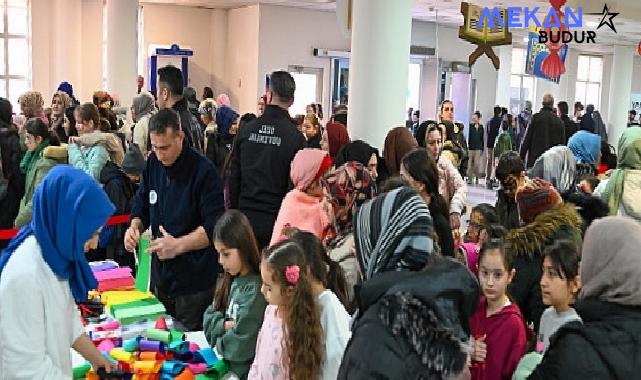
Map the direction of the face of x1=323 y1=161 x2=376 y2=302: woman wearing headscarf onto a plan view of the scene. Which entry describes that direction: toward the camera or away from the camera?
away from the camera

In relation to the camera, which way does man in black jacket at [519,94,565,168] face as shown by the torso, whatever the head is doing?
away from the camera

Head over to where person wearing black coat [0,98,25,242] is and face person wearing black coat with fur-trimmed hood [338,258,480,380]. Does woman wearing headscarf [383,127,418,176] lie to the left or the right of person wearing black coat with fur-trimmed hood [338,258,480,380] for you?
left

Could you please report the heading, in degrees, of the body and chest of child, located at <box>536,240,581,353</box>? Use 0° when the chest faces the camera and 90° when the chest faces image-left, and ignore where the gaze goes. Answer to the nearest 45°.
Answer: approximately 45°

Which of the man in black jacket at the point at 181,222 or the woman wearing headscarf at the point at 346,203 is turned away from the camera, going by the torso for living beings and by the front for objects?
the woman wearing headscarf

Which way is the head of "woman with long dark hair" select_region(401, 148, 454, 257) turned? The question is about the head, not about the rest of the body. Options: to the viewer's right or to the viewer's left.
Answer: to the viewer's left

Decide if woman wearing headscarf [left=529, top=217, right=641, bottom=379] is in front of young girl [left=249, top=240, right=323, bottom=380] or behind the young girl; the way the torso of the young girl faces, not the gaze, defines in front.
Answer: behind

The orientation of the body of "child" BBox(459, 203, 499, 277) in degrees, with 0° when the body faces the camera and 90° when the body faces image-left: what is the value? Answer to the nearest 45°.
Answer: approximately 45°

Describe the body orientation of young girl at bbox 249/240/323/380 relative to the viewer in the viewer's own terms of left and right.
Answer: facing to the left of the viewer

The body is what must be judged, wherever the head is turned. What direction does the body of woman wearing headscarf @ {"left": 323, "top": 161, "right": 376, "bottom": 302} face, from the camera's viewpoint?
away from the camera

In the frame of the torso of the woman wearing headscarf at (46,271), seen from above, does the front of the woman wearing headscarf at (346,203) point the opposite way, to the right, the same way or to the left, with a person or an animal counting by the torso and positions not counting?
to the left

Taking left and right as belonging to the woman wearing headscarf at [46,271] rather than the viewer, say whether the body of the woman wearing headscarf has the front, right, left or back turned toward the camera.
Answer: right
